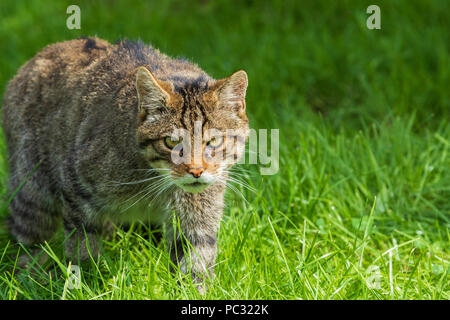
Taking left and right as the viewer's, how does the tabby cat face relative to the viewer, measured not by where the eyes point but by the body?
facing the viewer and to the right of the viewer
